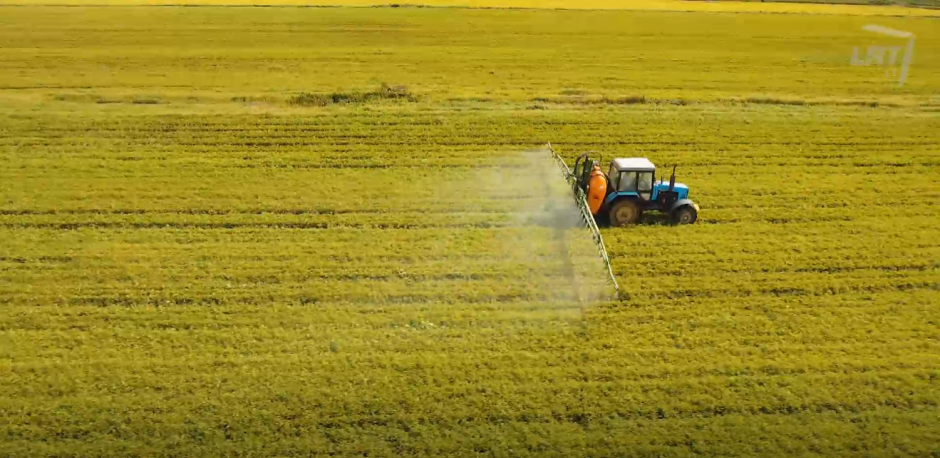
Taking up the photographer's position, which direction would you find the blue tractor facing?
facing to the right of the viewer
